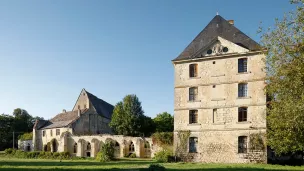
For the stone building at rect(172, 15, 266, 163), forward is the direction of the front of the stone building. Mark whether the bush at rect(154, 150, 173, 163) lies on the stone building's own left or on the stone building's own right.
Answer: on the stone building's own right

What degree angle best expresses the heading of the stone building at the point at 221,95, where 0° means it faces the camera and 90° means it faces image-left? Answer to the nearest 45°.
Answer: approximately 0°
